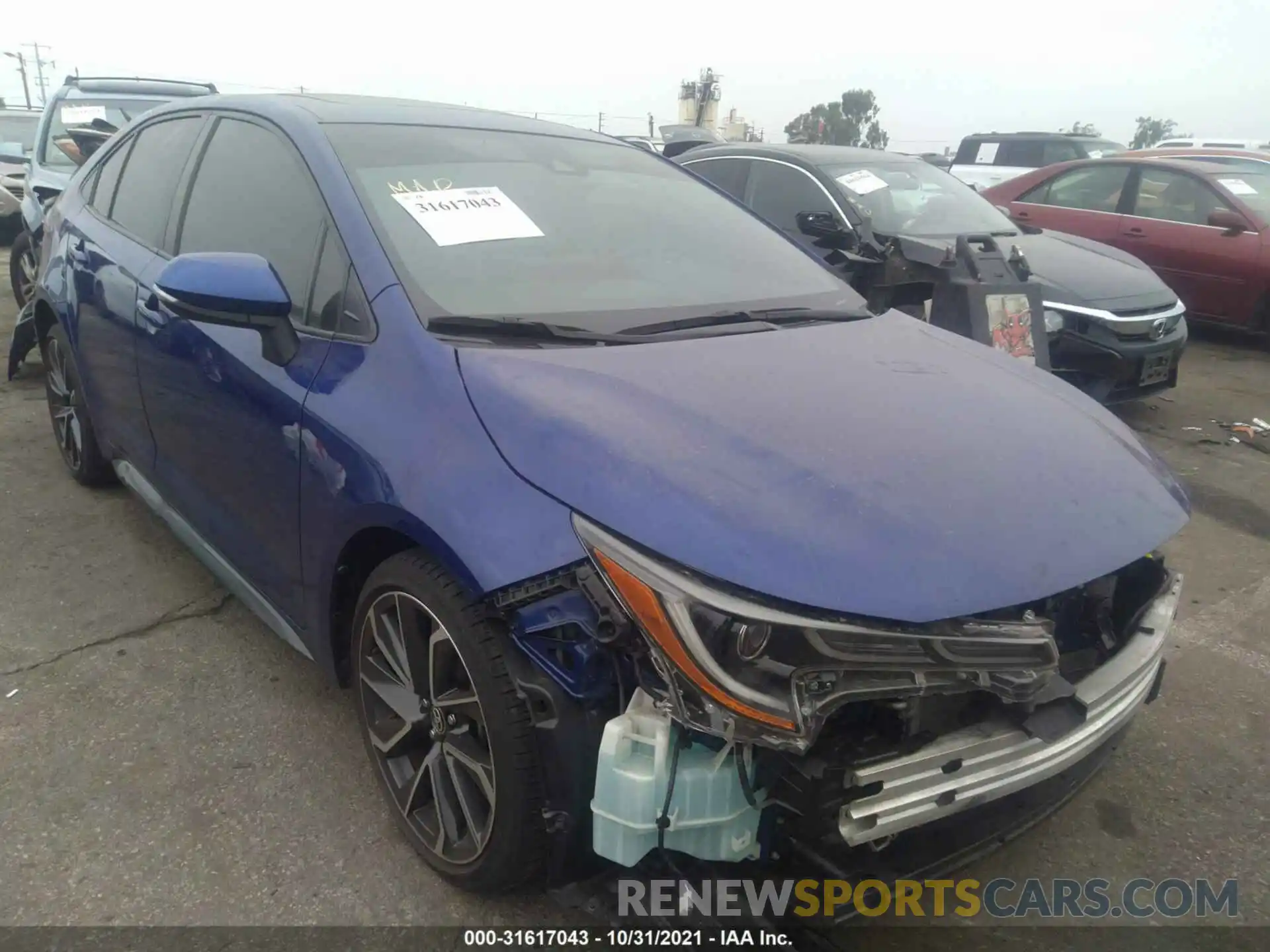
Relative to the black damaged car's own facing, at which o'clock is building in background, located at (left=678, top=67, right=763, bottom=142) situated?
The building in background is roughly at 7 o'clock from the black damaged car.

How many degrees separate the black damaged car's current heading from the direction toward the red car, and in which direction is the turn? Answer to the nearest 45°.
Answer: approximately 90° to its left

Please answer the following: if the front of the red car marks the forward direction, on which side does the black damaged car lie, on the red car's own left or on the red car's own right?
on the red car's own right

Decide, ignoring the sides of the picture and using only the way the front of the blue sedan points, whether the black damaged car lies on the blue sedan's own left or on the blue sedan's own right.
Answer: on the blue sedan's own left

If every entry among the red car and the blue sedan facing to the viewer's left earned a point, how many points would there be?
0

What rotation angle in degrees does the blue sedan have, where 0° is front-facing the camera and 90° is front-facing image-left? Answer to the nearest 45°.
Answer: approximately 315°

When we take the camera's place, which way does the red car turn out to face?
facing the viewer and to the right of the viewer

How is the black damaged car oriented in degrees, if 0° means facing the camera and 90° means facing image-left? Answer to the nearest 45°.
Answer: approximately 315°

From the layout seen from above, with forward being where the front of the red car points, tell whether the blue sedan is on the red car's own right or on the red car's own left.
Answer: on the red car's own right

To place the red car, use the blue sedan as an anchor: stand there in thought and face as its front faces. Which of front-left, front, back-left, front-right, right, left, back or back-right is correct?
left
